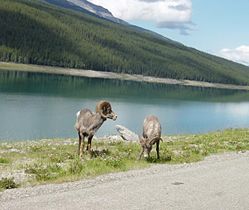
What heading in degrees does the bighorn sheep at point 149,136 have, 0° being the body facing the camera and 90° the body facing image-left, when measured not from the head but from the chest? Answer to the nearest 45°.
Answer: approximately 0°

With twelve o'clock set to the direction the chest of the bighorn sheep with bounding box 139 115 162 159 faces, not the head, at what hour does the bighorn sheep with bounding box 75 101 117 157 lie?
the bighorn sheep with bounding box 75 101 117 157 is roughly at 3 o'clock from the bighorn sheep with bounding box 139 115 162 159.
